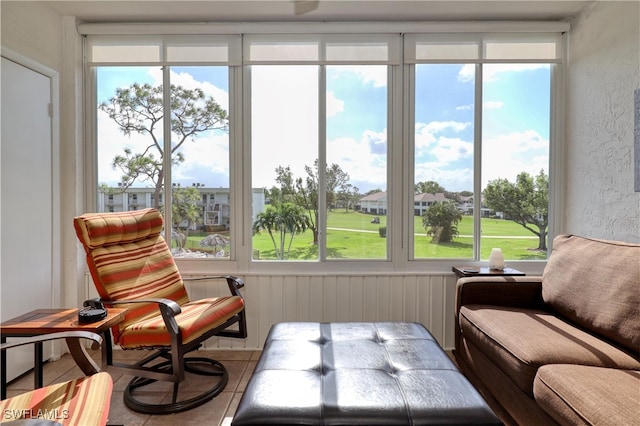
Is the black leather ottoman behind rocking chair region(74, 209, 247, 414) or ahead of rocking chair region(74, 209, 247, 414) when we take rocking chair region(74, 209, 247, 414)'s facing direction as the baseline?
ahead

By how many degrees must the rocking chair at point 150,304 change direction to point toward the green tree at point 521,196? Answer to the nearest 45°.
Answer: approximately 45° to its left

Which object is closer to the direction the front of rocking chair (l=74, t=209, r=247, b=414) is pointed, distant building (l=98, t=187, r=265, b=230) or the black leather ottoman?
the black leather ottoman

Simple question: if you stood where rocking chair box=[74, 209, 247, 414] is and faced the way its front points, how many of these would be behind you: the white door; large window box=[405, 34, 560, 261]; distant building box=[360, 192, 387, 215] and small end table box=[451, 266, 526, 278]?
1

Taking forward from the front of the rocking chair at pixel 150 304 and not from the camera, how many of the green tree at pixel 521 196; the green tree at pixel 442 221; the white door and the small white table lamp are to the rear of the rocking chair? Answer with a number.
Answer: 1

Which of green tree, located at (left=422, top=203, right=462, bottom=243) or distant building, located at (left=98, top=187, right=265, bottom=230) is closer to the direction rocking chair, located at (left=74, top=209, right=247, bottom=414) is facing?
the green tree

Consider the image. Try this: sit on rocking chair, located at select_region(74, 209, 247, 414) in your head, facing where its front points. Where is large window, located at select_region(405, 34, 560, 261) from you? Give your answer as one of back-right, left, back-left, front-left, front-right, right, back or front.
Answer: front-left

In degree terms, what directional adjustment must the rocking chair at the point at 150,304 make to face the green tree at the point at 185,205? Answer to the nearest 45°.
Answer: approximately 135° to its left

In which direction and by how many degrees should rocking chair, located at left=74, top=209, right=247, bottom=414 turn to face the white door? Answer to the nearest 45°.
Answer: approximately 180°

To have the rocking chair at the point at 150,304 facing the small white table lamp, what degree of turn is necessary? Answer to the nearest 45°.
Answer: approximately 45° to its left

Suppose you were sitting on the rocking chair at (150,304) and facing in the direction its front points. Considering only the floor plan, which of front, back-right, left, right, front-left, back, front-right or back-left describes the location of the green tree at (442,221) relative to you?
front-left

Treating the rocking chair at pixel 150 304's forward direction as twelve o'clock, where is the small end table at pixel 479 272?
The small end table is roughly at 11 o'clock from the rocking chair.

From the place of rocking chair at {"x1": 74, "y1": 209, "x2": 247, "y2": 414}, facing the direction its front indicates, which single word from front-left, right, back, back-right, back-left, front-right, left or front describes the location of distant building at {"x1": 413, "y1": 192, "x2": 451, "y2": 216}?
front-left

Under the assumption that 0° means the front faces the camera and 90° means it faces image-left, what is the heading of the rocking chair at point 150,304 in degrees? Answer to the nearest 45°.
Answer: approximately 315°
